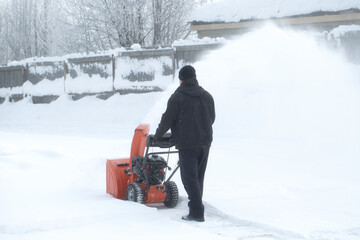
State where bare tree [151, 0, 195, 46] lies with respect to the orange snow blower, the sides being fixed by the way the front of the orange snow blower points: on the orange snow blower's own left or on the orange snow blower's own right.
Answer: on the orange snow blower's own right

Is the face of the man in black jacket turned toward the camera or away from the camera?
away from the camera

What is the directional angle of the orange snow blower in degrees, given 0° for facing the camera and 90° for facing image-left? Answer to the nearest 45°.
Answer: approximately 135°

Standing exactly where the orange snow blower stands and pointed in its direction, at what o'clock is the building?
The building is roughly at 2 o'clock from the orange snow blower.

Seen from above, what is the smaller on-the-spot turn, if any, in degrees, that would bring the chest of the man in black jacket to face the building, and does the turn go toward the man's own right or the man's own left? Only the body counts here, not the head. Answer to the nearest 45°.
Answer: approximately 45° to the man's own right

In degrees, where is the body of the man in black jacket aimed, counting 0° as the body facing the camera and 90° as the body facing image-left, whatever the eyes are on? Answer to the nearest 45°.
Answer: approximately 135°
